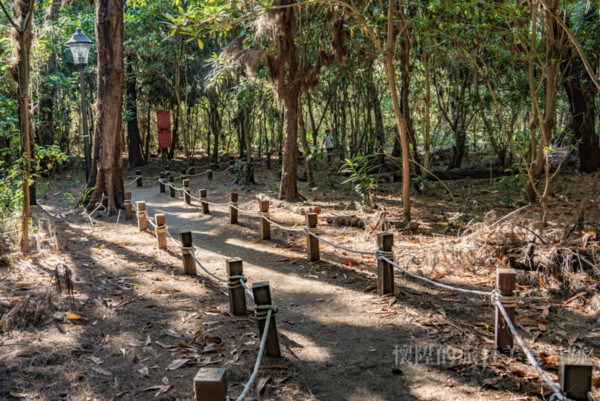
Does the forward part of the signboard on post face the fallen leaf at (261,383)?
yes

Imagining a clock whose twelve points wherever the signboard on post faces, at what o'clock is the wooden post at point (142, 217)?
The wooden post is roughly at 12 o'clock from the signboard on post.

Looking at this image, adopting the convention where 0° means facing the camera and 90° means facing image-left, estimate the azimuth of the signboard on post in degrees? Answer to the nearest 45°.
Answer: approximately 0°

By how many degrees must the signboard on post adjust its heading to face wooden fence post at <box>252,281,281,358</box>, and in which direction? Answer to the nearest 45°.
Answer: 0° — it already faces it

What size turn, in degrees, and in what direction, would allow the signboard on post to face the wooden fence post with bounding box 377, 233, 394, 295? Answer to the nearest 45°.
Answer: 0° — it already faces it

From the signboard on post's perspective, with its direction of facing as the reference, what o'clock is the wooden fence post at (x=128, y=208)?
The wooden fence post is roughly at 12 o'clock from the signboard on post.
